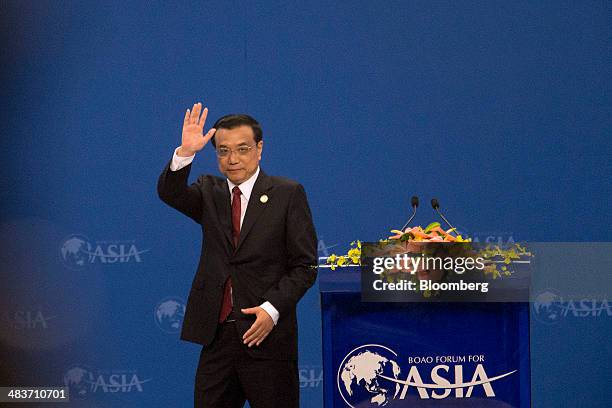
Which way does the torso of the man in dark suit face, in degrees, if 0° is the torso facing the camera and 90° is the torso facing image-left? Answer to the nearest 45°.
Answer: approximately 45°

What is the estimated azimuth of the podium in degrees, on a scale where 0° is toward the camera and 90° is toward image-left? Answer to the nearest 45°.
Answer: approximately 0°

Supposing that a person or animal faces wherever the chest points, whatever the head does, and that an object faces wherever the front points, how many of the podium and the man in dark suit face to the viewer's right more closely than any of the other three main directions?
0
